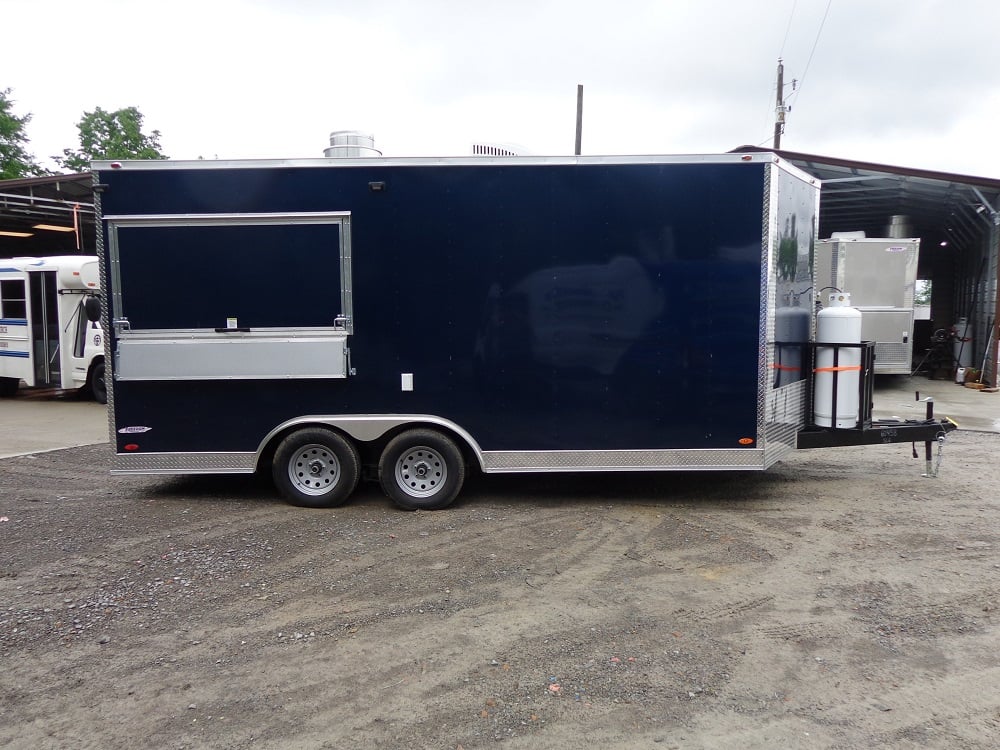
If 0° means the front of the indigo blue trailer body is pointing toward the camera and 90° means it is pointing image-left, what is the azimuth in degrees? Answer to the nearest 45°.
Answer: approximately 270°

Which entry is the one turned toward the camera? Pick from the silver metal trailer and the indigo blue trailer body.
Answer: the silver metal trailer

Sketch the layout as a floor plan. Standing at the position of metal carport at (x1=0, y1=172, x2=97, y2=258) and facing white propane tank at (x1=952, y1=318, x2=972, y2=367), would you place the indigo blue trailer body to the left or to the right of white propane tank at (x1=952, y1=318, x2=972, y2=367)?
right

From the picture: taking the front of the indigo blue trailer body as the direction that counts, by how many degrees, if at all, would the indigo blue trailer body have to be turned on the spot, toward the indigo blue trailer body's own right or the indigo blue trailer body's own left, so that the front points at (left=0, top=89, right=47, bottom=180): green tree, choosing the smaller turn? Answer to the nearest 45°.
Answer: approximately 135° to the indigo blue trailer body's own left

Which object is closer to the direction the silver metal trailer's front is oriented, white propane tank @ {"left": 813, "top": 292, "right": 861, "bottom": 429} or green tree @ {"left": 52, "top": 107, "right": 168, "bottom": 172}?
the white propane tank

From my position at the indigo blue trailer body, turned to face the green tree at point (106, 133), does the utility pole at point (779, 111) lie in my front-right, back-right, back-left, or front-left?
front-right

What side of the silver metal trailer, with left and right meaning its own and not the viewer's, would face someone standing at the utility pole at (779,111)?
back

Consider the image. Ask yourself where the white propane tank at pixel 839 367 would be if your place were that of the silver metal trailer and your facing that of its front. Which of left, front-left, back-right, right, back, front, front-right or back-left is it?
front

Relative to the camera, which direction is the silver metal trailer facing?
toward the camera
